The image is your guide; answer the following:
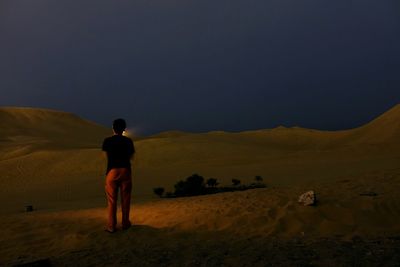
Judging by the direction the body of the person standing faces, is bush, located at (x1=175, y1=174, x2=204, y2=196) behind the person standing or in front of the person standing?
in front

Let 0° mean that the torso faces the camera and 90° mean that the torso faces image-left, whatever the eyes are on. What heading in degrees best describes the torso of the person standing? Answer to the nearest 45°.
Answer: approximately 180°

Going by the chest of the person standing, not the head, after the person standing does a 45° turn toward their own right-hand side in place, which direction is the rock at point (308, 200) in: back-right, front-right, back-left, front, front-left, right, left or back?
front-right

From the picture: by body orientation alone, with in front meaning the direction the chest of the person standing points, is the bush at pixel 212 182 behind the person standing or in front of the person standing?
in front
